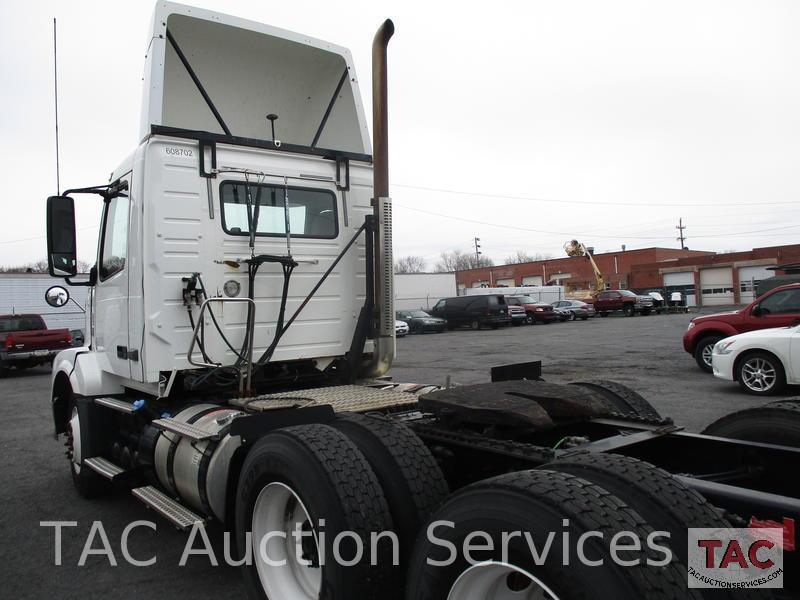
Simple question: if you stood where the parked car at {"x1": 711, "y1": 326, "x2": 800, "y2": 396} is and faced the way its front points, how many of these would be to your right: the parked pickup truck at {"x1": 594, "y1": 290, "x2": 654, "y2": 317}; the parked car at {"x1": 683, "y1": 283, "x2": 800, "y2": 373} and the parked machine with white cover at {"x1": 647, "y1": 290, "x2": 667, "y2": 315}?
3

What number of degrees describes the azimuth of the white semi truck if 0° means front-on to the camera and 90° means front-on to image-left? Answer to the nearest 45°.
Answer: approximately 135°

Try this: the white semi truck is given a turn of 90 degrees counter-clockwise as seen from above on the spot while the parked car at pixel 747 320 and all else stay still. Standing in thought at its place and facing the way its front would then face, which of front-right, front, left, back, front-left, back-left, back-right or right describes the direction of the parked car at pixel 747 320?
back

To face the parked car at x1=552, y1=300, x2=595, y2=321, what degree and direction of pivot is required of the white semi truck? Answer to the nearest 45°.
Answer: approximately 45° to its right

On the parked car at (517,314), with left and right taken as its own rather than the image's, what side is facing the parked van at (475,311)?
right

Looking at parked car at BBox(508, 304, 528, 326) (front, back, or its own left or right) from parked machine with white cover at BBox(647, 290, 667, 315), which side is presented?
left

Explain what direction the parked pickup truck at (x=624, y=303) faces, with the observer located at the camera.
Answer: facing the viewer and to the right of the viewer

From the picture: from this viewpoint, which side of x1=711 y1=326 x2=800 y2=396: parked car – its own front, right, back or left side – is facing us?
left

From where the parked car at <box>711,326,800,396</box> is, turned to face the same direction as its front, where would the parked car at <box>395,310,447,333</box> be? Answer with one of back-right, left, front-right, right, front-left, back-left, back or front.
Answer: front-right

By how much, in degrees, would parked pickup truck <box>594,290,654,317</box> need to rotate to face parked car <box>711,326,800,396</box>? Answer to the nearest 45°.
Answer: approximately 45° to its right
